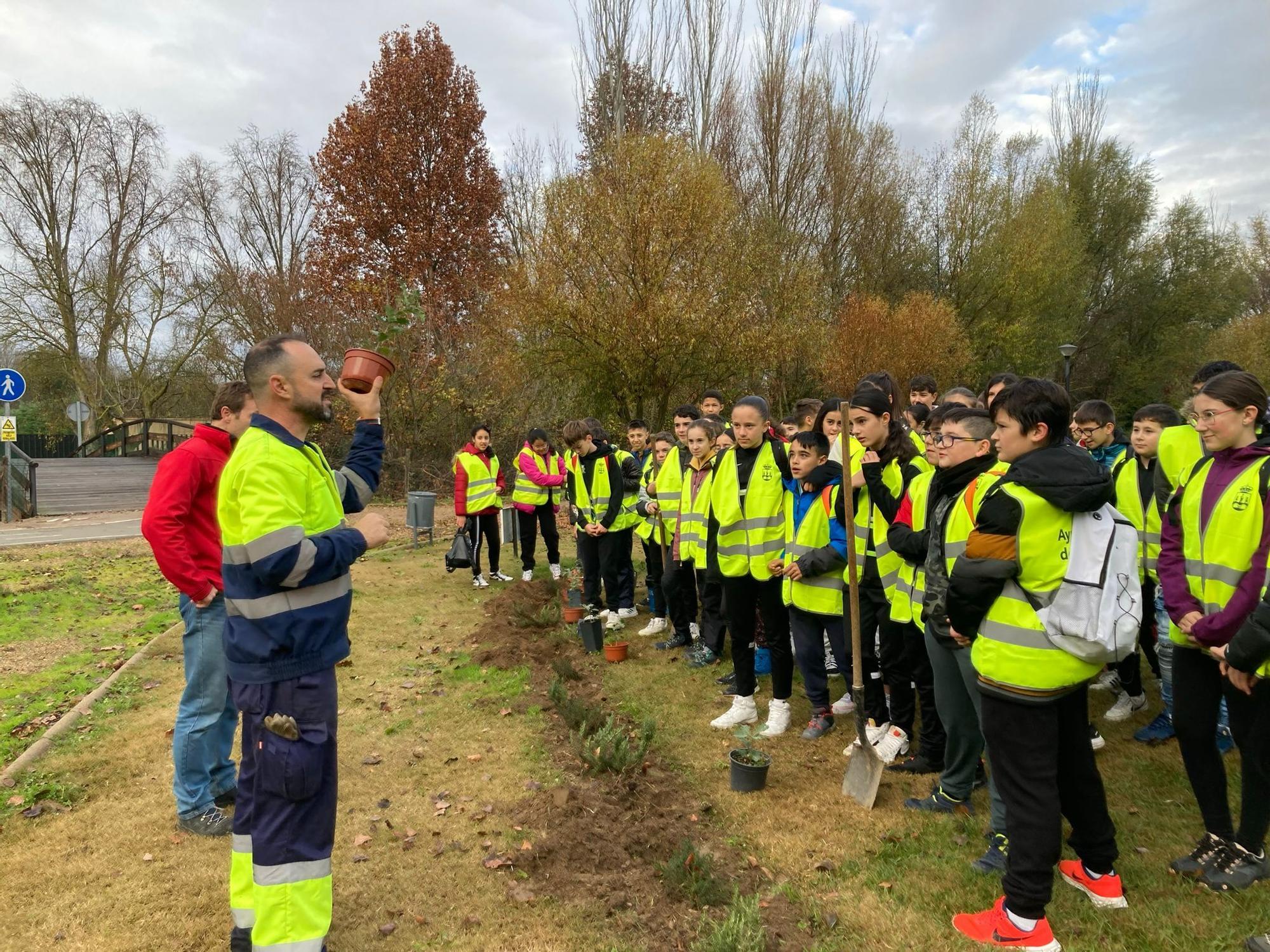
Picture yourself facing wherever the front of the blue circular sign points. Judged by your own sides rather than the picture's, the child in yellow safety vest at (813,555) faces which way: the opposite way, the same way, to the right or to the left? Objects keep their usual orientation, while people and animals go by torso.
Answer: to the right

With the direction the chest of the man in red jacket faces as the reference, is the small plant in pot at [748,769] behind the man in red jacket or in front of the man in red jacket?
in front

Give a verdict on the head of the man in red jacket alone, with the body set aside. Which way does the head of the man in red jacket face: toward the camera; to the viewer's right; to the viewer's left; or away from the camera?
to the viewer's right

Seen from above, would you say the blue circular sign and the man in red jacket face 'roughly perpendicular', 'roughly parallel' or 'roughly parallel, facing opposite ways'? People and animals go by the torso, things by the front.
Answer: roughly perpendicular

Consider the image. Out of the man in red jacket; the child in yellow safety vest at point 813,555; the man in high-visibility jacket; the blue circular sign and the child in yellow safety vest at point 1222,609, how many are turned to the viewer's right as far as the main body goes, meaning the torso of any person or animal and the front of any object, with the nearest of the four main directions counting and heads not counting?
2

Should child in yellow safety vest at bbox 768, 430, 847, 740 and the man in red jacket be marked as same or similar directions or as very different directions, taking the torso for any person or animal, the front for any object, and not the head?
very different directions

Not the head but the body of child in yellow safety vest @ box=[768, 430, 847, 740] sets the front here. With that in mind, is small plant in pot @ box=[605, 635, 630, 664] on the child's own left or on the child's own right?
on the child's own right

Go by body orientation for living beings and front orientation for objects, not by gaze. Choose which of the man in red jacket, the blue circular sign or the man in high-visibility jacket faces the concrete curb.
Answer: the blue circular sign

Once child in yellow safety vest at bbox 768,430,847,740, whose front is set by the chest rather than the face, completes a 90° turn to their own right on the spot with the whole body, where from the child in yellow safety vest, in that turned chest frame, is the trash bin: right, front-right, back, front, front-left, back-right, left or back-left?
front

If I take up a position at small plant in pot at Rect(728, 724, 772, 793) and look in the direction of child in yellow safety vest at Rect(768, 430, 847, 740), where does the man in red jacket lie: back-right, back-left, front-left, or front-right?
back-left

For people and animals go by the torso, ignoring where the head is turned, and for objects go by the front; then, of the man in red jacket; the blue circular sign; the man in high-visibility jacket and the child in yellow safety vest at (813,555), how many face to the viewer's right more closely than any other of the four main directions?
2

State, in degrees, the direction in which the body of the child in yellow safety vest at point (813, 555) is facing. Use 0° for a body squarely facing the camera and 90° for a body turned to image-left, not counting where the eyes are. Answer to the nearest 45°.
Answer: approximately 45°

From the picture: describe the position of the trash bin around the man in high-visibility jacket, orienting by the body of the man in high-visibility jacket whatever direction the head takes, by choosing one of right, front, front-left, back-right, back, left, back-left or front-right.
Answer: left

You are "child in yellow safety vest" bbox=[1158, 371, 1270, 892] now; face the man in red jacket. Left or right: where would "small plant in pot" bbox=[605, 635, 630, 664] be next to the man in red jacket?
right

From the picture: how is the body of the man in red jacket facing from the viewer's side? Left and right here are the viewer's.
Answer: facing to the right of the viewer

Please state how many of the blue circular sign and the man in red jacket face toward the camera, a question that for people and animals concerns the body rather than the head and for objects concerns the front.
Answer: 1

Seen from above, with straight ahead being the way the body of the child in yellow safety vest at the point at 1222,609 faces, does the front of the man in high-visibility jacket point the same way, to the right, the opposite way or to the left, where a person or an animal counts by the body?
the opposite way

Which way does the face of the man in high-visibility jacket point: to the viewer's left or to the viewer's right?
to the viewer's right

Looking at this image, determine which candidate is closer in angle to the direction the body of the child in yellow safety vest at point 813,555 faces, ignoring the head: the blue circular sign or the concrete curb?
the concrete curb

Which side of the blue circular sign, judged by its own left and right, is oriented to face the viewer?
front
